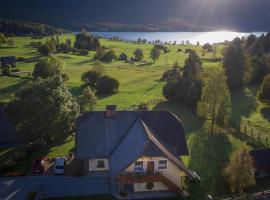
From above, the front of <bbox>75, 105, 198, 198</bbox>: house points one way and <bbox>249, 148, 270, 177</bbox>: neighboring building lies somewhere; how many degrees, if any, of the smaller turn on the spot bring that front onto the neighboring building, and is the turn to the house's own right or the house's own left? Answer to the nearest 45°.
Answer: approximately 90° to the house's own left

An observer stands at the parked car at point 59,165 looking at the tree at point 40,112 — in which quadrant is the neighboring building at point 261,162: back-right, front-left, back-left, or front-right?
back-right

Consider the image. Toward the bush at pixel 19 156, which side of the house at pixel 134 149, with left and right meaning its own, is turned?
right

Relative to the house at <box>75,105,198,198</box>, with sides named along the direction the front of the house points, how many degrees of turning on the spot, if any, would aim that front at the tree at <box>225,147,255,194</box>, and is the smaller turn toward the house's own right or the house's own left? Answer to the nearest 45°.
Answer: approximately 90° to the house's own left

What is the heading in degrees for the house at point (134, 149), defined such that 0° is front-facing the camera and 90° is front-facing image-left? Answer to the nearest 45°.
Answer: approximately 0°

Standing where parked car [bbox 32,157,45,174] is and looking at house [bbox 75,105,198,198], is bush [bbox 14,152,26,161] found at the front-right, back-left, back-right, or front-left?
back-left

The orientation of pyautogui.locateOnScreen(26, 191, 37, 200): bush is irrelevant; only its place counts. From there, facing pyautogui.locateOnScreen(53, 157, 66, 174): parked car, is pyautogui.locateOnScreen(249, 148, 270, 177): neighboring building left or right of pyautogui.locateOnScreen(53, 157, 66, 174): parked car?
right

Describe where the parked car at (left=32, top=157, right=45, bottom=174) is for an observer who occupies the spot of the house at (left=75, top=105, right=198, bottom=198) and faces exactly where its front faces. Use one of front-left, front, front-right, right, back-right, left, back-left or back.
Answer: right

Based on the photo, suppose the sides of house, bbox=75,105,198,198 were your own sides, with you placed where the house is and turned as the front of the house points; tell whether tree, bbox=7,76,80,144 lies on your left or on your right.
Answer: on your right

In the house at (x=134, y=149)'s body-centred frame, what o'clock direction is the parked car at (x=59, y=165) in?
The parked car is roughly at 3 o'clock from the house.
